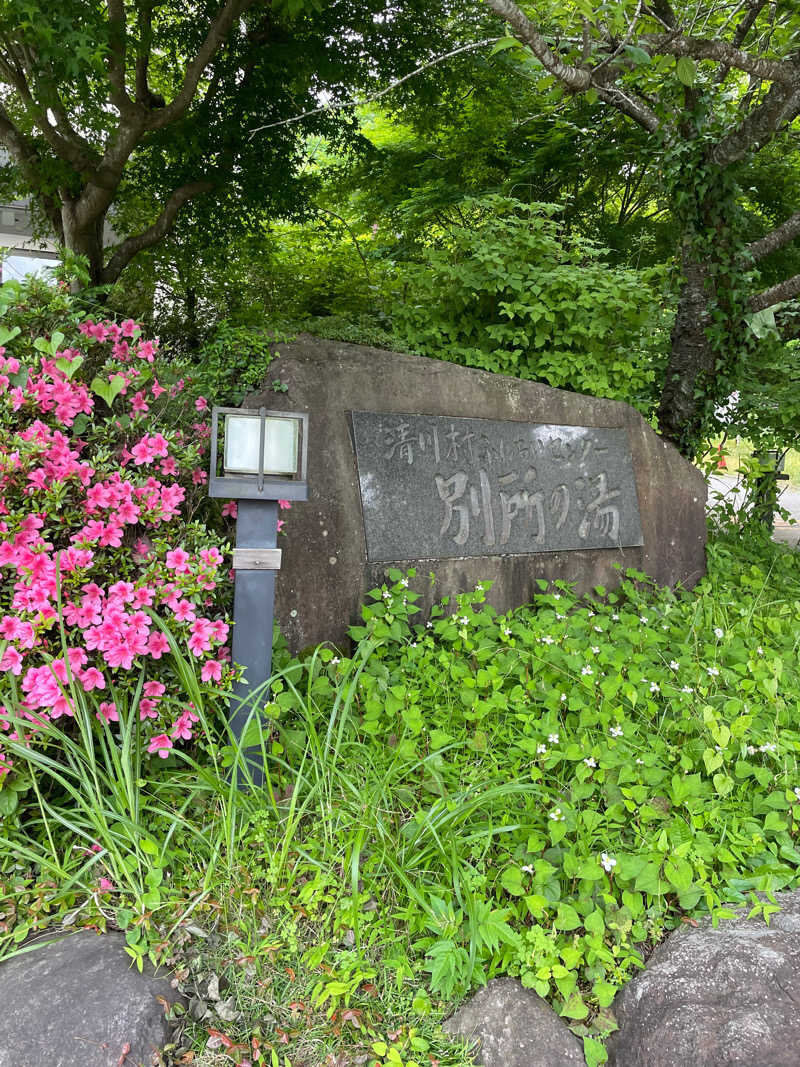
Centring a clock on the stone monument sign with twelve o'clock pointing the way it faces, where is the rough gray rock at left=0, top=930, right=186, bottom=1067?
The rough gray rock is roughly at 2 o'clock from the stone monument sign.

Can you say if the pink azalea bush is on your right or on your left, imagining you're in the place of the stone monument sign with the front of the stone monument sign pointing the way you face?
on your right

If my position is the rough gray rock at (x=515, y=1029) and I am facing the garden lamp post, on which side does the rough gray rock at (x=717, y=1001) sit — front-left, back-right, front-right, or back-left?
back-right

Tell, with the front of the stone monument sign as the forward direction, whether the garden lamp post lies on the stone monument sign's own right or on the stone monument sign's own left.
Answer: on the stone monument sign's own right

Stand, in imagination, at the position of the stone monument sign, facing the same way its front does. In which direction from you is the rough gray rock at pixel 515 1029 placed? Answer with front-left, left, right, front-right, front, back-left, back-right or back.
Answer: front-right

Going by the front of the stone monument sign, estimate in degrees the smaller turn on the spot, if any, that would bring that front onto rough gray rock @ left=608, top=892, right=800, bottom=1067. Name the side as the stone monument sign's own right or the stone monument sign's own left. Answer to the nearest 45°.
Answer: approximately 45° to the stone monument sign's own right

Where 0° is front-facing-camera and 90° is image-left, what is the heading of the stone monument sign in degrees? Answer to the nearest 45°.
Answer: approximately 315°
